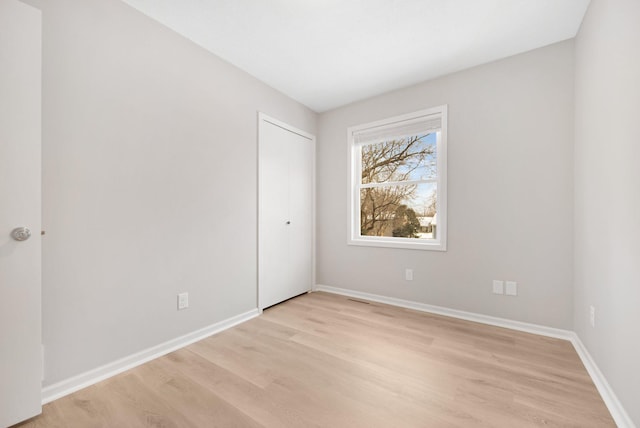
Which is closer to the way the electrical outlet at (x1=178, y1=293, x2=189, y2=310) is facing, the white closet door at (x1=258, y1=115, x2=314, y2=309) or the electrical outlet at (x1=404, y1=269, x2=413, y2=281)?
the electrical outlet

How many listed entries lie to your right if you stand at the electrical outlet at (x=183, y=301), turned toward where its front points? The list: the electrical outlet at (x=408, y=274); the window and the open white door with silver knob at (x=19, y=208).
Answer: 1

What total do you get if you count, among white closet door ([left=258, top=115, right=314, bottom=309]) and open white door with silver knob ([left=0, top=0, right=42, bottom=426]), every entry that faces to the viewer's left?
0

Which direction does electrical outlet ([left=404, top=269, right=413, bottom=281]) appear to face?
toward the camera

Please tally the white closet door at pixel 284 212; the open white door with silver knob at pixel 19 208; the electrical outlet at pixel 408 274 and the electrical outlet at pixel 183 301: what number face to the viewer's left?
0

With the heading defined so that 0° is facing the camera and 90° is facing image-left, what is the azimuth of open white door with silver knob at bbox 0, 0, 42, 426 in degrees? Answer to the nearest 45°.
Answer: approximately 315°

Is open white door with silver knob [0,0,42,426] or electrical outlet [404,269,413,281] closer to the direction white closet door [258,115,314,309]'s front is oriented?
the electrical outlet

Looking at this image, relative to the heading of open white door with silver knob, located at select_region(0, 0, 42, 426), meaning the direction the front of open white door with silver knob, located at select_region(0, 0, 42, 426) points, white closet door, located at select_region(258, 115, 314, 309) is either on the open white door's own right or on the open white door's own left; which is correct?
on the open white door's own left

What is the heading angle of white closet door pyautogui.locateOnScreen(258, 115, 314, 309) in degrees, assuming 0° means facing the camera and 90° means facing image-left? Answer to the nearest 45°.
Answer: approximately 315°

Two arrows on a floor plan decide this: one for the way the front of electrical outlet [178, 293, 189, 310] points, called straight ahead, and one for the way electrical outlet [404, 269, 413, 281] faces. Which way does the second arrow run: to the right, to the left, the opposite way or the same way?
to the right

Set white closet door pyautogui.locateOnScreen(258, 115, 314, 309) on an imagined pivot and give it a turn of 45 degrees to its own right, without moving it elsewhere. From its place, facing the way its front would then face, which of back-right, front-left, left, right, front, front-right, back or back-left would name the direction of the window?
left

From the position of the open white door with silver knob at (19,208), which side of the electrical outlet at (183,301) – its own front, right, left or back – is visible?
right

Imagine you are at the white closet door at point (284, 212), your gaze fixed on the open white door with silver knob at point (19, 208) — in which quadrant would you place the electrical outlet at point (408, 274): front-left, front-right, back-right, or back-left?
back-left

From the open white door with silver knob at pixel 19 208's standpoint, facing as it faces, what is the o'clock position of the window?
The window is roughly at 11 o'clock from the open white door with silver knob.

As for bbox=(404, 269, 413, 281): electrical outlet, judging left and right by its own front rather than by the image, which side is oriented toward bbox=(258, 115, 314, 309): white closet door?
right

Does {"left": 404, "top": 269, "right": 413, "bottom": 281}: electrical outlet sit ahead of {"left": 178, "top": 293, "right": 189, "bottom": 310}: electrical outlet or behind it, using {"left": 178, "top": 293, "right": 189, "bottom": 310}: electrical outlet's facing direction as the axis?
ahead

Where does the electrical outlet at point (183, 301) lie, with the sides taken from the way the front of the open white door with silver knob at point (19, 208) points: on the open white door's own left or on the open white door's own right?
on the open white door's own left
